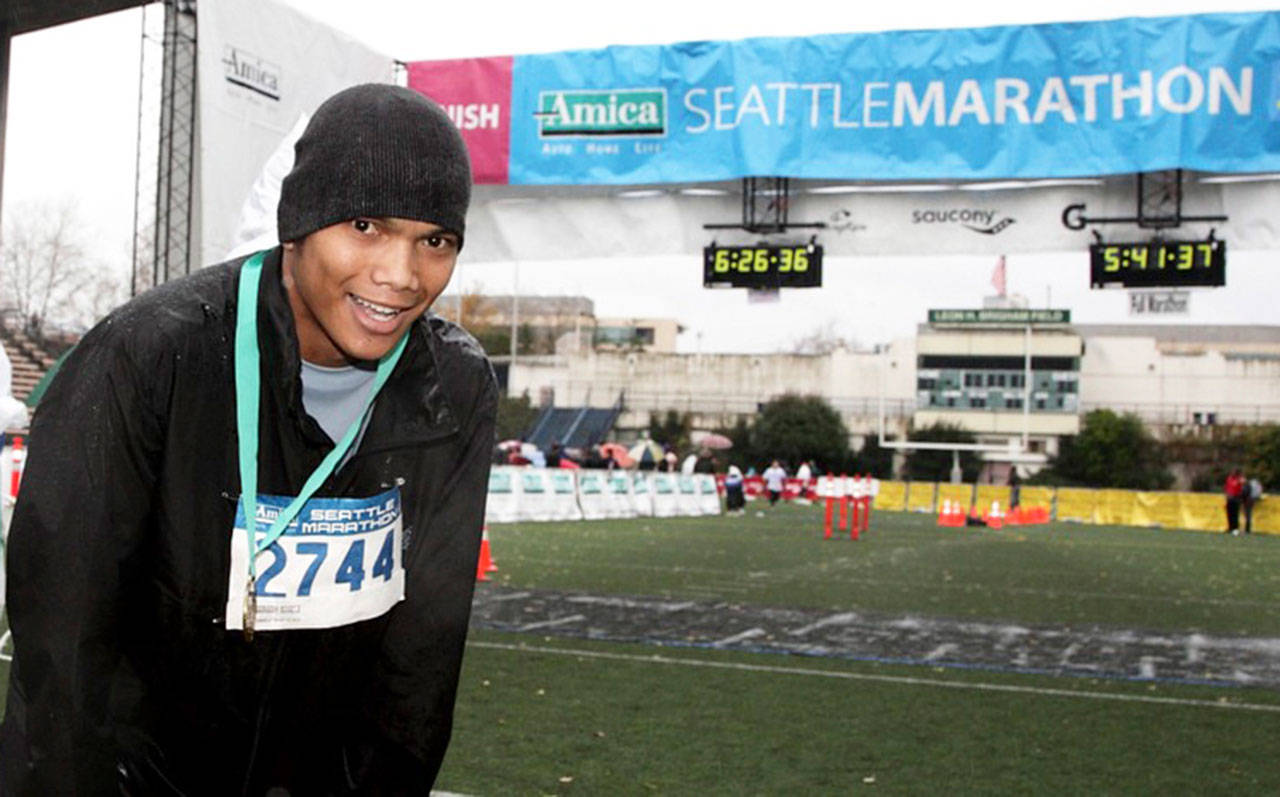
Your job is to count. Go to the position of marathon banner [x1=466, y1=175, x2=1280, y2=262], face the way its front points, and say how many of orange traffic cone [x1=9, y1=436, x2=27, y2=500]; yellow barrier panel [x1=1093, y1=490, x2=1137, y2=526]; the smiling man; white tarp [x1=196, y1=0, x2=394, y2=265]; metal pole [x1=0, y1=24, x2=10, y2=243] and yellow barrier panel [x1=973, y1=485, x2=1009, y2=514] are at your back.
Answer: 2

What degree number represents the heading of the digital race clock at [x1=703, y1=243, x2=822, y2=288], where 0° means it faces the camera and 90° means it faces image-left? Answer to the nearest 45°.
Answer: approximately 0°

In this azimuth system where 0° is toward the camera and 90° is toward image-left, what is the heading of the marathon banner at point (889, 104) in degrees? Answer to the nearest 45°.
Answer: approximately 0°

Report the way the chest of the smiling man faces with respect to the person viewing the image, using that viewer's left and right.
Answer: facing the viewer and to the right of the viewer

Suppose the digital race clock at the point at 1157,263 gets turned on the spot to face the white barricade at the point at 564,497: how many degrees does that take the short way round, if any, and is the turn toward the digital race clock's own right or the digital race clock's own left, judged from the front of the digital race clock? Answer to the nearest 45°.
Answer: approximately 135° to the digital race clock's own right

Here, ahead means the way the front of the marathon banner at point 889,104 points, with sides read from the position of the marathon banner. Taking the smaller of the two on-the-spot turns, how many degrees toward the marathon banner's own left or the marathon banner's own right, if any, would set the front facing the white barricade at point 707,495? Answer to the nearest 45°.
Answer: approximately 180°

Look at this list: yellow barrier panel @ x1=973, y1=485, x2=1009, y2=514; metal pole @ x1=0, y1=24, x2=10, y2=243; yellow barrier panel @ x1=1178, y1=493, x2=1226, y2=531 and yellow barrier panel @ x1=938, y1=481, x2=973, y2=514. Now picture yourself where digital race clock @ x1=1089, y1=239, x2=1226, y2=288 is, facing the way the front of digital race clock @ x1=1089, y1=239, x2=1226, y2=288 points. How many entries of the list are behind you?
3

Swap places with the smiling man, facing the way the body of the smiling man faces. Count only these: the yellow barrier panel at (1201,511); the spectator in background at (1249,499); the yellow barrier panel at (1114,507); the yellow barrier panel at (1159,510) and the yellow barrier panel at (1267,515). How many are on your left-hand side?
5

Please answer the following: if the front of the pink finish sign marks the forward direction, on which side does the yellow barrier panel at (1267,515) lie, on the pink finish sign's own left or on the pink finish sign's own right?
on the pink finish sign's own left

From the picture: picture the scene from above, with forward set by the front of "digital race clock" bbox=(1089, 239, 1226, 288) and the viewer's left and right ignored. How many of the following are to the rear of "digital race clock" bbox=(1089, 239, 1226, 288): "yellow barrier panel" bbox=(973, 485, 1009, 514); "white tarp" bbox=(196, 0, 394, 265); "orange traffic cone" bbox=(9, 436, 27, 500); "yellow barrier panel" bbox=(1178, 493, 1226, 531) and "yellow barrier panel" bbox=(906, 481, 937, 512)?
3

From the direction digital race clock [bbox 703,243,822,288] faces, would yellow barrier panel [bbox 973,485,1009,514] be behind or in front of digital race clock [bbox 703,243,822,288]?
behind
